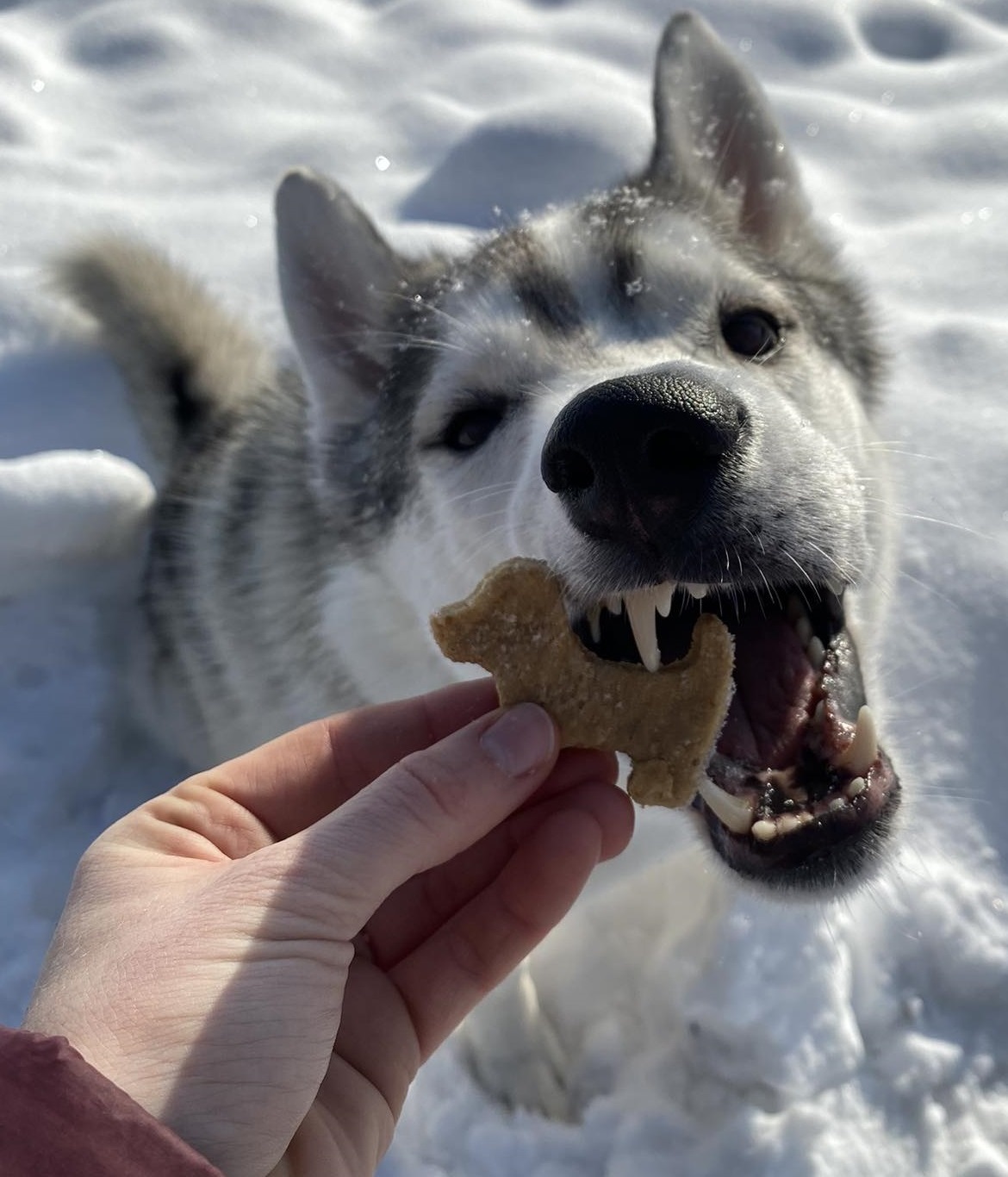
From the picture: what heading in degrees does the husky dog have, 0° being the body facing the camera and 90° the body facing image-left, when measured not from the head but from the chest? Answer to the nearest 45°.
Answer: approximately 315°
